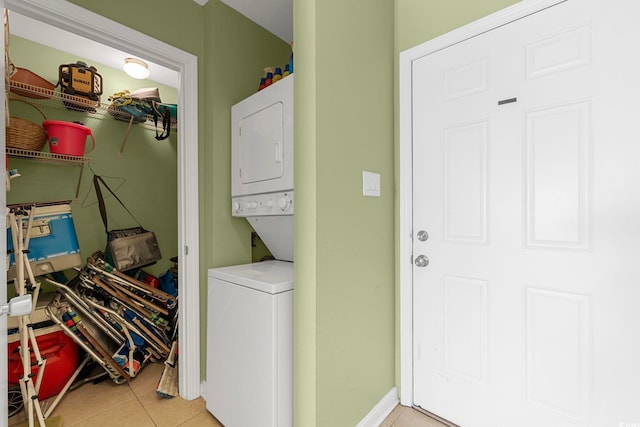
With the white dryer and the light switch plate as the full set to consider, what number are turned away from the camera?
0

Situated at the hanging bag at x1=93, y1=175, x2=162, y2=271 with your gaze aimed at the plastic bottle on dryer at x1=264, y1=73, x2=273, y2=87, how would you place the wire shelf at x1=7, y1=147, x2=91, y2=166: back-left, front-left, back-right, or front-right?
back-right

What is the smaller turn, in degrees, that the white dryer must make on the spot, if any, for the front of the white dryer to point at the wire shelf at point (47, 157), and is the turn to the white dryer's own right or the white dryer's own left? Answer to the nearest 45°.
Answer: approximately 90° to the white dryer's own right

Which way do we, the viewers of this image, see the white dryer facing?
facing the viewer and to the left of the viewer

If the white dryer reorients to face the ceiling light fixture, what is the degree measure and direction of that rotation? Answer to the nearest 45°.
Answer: approximately 90° to its right

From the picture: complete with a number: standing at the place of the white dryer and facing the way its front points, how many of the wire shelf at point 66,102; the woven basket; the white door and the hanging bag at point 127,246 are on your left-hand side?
1

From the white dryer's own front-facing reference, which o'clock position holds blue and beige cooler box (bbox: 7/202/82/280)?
The blue and beige cooler box is roughly at 2 o'clock from the white dryer.

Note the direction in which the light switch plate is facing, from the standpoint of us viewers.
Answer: facing the viewer and to the right of the viewer

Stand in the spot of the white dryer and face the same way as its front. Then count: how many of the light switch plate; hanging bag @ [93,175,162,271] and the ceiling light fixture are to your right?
2

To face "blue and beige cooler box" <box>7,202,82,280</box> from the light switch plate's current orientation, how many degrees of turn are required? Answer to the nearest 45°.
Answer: approximately 135° to its right

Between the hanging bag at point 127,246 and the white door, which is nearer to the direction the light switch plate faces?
the white door

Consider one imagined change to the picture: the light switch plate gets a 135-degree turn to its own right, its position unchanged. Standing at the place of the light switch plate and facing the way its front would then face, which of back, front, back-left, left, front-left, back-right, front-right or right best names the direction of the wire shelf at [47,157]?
front

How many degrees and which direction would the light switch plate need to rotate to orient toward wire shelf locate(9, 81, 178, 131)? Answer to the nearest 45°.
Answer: approximately 135° to its right

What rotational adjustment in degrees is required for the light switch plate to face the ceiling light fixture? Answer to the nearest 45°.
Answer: approximately 135° to its right
